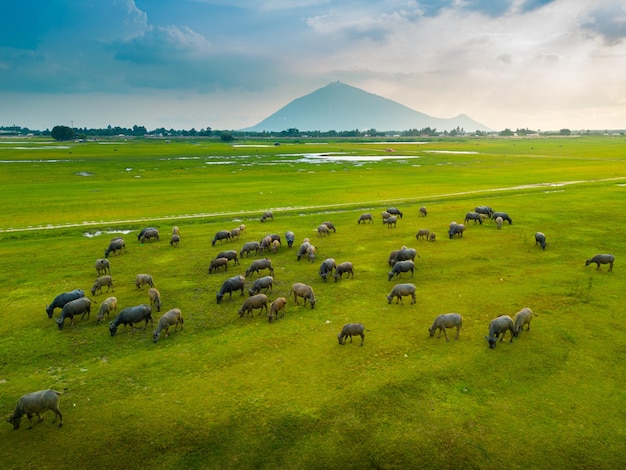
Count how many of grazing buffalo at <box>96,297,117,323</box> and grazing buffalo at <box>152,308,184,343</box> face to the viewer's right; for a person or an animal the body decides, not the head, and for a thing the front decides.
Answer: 0

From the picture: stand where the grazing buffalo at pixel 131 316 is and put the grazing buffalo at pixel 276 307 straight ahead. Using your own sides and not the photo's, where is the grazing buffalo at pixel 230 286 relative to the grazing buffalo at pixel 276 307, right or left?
left

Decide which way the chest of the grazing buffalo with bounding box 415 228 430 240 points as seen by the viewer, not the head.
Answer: to the viewer's left

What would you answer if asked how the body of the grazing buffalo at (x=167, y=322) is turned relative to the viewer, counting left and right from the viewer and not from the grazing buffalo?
facing the viewer and to the left of the viewer

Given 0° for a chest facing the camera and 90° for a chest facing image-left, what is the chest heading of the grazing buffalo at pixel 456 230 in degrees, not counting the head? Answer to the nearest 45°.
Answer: approximately 45°

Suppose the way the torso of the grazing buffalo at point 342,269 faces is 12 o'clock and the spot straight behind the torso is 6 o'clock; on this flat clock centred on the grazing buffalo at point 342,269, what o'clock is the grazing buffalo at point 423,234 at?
the grazing buffalo at point 423,234 is roughly at 4 o'clock from the grazing buffalo at point 342,269.

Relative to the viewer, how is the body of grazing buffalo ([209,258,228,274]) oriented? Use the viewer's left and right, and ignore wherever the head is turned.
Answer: facing to the left of the viewer

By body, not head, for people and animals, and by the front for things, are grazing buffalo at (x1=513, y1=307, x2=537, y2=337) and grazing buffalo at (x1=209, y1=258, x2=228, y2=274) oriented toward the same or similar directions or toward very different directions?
same or similar directions

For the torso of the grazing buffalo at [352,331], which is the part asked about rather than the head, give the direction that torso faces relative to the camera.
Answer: to the viewer's left

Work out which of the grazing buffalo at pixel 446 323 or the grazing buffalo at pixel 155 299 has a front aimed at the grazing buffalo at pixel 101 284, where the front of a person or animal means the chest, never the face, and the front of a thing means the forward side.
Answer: the grazing buffalo at pixel 446 323

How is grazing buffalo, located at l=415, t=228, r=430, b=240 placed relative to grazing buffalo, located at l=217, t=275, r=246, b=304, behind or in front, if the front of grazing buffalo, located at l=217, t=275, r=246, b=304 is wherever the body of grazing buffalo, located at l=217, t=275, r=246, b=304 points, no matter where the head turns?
behind

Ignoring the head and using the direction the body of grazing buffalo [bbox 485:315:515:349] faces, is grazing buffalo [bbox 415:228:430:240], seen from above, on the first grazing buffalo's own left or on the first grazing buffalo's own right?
on the first grazing buffalo's own right

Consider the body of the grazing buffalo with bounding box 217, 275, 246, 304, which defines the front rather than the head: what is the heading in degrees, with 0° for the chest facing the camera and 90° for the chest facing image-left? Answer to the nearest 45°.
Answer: approximately 45°
